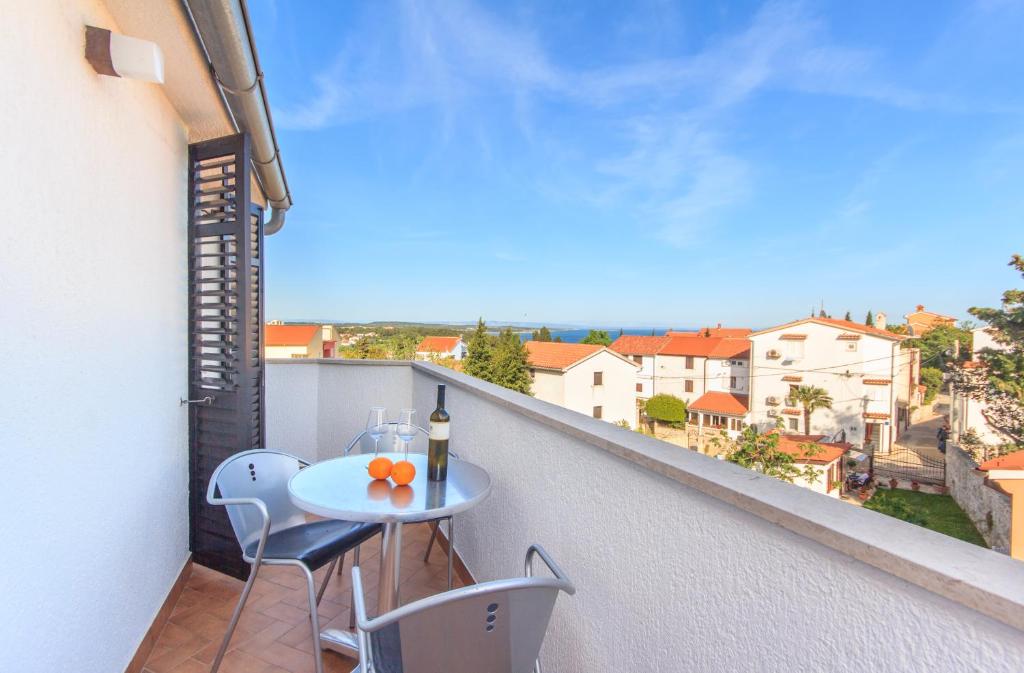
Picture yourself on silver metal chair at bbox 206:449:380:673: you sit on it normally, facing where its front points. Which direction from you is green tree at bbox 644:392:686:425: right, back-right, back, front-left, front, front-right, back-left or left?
left

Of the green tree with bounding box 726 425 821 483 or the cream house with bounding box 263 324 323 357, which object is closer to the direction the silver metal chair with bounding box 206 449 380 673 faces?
the green tree

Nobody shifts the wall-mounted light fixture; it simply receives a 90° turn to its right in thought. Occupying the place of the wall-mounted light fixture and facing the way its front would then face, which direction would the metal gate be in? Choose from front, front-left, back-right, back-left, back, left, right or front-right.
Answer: left

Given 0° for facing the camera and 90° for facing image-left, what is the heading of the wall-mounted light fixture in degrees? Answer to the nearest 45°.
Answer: approximately 270°

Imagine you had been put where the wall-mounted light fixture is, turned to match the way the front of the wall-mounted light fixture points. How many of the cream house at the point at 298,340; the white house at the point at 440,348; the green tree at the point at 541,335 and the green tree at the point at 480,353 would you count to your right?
0

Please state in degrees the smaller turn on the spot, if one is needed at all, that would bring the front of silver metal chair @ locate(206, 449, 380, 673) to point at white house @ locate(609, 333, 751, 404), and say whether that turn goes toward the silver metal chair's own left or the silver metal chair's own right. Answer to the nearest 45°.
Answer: approximately 90° to the silver metal chair's own left

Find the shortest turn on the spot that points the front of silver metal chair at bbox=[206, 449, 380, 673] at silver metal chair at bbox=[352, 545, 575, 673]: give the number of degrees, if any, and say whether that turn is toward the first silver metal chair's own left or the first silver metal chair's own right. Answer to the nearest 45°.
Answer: approximately 45° to the first silver metal chair's own right

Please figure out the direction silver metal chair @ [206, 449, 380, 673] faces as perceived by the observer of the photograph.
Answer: facing the viewer and to the right of the viewer

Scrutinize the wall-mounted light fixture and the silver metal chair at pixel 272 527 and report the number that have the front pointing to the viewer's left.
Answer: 0
